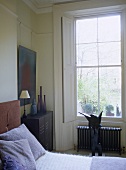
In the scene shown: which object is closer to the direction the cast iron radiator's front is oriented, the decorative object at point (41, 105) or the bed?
the bed

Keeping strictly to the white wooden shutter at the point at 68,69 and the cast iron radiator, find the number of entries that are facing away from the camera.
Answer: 0

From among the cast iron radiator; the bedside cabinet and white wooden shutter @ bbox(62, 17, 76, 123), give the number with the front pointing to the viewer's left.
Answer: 0

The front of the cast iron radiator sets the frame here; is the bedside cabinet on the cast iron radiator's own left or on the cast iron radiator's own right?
on the cast iron radiator's own right

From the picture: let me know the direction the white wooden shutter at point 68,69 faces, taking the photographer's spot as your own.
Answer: facing the viewer and to the right of the viewer

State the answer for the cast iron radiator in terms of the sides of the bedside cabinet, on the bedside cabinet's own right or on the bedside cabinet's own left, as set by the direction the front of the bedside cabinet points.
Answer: on the bedside cabinet's own left

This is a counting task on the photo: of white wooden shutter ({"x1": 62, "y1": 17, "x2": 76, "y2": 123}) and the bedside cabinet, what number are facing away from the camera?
0

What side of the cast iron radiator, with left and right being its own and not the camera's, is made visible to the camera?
front

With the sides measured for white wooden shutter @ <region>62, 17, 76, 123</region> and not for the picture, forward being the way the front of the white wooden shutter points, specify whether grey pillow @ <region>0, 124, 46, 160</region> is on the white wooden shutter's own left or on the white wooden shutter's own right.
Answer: on the white wooden shutter's own right
